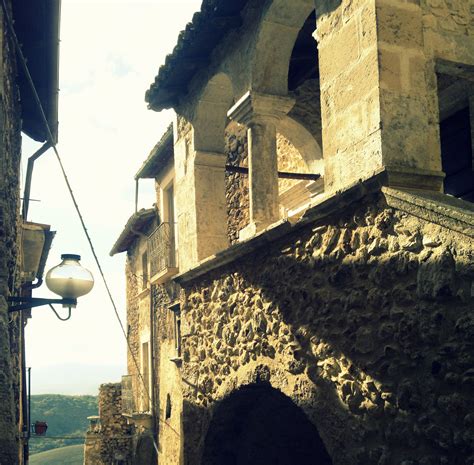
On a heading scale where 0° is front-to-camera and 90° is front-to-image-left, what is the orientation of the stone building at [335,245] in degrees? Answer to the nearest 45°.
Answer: approximately 45°

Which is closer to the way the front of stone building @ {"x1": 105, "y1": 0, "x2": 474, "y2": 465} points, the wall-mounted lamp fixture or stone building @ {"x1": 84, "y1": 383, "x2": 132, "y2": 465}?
the wall-mounted lamp fixture

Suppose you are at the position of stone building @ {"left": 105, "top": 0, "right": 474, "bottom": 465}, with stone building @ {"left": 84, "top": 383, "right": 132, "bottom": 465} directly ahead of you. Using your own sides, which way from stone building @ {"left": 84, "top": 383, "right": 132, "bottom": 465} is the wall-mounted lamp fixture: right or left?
left
